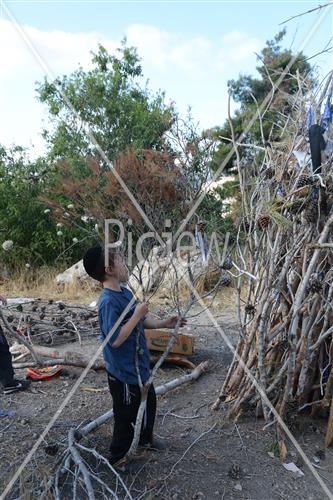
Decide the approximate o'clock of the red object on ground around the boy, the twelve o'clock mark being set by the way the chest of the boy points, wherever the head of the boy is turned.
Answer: The red object on ground is roughly at 8 o'clock from the boy.

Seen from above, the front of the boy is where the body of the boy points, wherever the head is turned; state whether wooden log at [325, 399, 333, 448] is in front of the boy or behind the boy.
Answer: in front

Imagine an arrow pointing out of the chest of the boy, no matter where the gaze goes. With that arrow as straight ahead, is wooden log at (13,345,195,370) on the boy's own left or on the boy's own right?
on the boy's own left

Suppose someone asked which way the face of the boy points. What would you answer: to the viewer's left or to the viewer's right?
to the viewer's right

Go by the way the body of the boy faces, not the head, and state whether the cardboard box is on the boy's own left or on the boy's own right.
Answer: on the boy's own left

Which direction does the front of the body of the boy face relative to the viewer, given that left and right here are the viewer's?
facing to the right of the viewer

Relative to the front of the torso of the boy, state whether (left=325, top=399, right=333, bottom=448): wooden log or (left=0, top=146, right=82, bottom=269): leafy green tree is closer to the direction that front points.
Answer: the wooden log

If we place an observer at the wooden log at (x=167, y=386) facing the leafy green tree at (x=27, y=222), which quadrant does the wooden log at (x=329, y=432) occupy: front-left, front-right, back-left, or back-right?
back-right

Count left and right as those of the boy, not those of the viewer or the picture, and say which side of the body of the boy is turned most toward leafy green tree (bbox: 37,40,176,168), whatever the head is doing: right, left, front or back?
left
